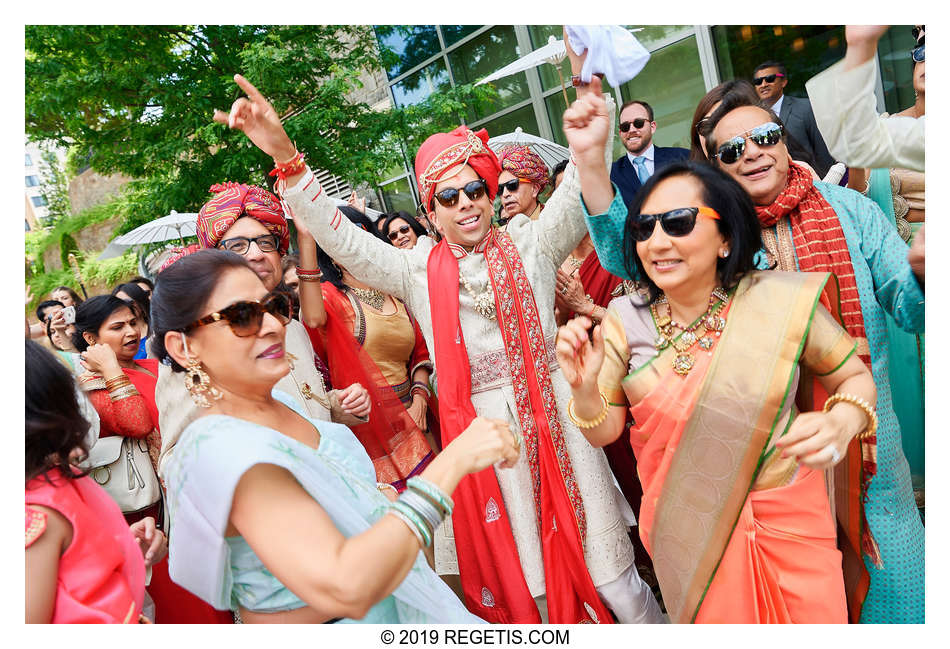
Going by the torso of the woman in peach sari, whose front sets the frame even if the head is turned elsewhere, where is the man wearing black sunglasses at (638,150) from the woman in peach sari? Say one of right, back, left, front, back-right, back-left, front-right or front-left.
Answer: back-right

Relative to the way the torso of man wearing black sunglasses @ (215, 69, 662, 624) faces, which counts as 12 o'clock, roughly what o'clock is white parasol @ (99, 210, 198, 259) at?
The white parasol is roughly at 5 o'clock from the man wearing black sunglasses.

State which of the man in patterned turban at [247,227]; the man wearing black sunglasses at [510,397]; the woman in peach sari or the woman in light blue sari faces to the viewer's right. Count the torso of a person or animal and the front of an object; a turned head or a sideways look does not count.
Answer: the woman in light blue sari

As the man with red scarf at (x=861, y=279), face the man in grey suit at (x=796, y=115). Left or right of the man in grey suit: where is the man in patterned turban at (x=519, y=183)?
left

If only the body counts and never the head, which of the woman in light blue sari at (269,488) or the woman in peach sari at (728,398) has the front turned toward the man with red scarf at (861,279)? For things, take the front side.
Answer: the woman in light blue sari

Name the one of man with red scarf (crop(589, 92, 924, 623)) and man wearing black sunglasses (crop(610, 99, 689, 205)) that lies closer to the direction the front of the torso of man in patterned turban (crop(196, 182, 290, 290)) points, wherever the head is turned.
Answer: the man with red scarf

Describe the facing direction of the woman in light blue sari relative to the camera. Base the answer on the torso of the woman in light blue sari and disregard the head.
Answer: to the viewer's right

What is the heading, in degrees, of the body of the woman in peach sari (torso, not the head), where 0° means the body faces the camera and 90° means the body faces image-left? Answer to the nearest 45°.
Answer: approximately 45°

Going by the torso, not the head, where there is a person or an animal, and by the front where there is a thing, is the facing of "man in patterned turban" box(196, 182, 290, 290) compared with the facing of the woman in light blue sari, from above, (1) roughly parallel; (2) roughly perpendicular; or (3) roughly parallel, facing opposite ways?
roughly perpendicular

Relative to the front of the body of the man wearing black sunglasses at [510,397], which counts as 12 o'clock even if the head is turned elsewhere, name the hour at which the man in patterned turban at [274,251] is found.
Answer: The man in patterned turban is roughly at 4 o'clock from the man wearing black sunglasses.

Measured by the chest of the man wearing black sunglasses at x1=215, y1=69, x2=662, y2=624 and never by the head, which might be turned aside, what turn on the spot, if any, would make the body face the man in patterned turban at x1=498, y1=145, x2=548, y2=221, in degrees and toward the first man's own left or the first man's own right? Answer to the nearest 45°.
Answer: approximately 180°

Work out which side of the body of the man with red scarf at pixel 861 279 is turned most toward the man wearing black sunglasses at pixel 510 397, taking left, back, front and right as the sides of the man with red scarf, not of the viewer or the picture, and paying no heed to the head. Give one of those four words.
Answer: right

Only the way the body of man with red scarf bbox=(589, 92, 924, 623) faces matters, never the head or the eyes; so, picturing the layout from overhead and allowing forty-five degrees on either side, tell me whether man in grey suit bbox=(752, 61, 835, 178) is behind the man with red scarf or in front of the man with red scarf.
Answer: behind

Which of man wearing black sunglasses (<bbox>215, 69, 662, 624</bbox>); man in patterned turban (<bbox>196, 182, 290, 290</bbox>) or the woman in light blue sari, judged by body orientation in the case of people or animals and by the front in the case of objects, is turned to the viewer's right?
the woman in light blue sari

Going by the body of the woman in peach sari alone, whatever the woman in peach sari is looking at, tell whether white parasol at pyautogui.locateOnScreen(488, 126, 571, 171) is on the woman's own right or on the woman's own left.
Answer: on the woman's own right
